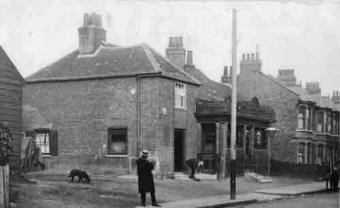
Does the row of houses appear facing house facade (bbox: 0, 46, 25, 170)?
no

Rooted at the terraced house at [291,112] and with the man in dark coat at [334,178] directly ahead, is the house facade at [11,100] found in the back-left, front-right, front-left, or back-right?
front-right

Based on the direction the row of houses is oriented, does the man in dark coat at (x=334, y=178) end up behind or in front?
in front

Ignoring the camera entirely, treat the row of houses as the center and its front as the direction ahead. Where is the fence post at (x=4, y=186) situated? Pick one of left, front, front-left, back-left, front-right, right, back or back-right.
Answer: front-right
